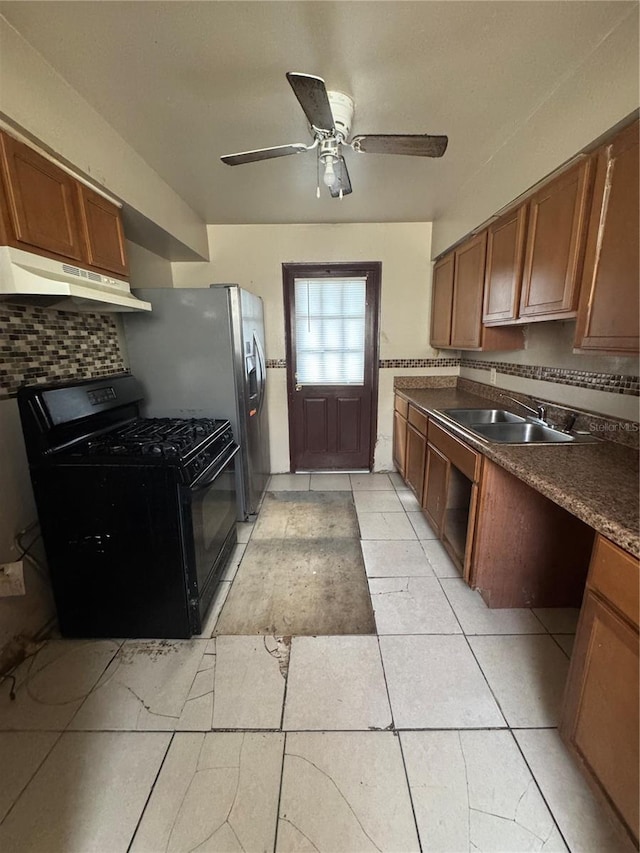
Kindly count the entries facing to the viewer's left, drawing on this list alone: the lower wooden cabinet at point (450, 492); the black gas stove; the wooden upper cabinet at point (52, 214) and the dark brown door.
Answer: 1

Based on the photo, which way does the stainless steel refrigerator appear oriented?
to the viewer's right

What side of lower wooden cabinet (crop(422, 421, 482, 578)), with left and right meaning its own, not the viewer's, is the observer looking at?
left

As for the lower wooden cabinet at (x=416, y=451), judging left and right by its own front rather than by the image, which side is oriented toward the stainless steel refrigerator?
front

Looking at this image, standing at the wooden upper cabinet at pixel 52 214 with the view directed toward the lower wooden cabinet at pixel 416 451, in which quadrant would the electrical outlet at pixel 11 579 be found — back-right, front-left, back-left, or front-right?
back-right

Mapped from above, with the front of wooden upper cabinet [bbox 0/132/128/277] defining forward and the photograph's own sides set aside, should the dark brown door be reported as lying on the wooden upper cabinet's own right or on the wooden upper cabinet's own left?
on the wooden upper cabinet's own left

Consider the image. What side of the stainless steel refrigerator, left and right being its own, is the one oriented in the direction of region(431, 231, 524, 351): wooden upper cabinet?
front

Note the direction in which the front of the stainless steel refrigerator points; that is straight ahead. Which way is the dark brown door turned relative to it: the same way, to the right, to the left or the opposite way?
to the right

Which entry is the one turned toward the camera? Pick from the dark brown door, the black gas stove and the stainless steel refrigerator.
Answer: the dark brown door

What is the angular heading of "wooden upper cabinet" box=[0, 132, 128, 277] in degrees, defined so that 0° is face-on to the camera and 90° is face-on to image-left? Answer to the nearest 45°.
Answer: approximately 315°

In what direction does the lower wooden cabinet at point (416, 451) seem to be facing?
to the viewer's left

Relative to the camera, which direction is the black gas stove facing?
to the viewer's right

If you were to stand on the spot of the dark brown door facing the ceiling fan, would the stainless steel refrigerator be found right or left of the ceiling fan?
right

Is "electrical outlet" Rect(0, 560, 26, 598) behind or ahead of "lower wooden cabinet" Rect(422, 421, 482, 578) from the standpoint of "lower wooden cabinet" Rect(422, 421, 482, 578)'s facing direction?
ahead
